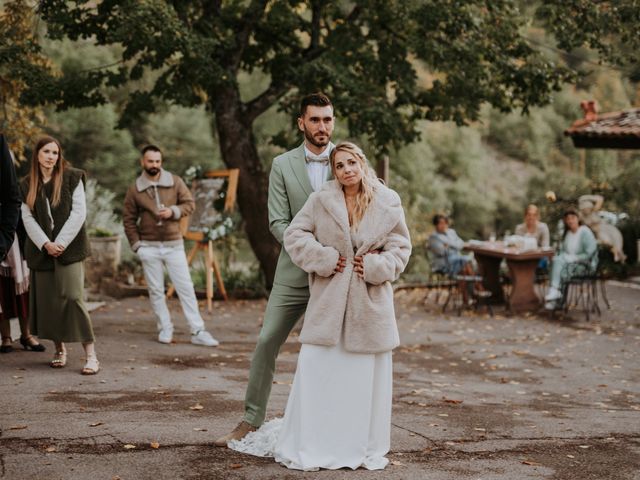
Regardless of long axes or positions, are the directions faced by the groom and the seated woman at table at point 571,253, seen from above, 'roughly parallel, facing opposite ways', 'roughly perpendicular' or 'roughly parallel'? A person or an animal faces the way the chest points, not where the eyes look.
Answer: roughly perpendicular

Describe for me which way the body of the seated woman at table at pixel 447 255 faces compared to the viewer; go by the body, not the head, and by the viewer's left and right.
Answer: facing the viewer and to the right of the viewer

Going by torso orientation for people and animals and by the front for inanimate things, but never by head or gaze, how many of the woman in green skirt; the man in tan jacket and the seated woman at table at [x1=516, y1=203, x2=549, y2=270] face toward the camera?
3

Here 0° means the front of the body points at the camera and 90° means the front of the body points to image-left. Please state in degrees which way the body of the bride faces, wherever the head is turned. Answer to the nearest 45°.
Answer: approximately 0°

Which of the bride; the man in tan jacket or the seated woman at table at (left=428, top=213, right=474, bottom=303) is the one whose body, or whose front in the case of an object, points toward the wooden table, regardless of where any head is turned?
the seated woman at table

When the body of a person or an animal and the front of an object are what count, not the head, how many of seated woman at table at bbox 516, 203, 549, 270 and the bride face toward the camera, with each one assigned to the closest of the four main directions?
2

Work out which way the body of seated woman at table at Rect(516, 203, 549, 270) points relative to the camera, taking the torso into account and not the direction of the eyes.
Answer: toward the camera

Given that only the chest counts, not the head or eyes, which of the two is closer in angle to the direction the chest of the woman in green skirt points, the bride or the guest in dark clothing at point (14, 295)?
the bride

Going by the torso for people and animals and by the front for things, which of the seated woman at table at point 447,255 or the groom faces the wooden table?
the seated woman at table

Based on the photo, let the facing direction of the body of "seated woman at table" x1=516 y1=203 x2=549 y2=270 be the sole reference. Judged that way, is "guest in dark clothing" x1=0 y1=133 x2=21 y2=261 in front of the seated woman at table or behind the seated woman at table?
in front

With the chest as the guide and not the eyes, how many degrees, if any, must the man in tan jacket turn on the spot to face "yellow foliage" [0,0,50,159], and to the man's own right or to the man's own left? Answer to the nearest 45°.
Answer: approximately 135° to the man's own right

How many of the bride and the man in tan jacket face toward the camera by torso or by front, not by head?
2

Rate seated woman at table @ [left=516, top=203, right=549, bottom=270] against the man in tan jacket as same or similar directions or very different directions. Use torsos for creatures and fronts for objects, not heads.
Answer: same or similar directions

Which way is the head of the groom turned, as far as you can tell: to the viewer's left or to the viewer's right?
to the viewer's right

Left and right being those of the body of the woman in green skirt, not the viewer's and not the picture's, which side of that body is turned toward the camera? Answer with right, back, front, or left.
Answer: front

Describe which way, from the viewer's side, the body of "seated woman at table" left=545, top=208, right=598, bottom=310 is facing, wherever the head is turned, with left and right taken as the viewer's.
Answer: facing the viewer and to the left of the viewer

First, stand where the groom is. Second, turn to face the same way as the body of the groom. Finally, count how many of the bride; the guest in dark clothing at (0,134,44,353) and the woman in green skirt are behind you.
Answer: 2

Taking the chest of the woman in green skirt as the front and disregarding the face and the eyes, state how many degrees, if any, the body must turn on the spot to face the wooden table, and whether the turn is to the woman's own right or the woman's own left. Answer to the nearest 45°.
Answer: approximately 135° to the woman's own left
